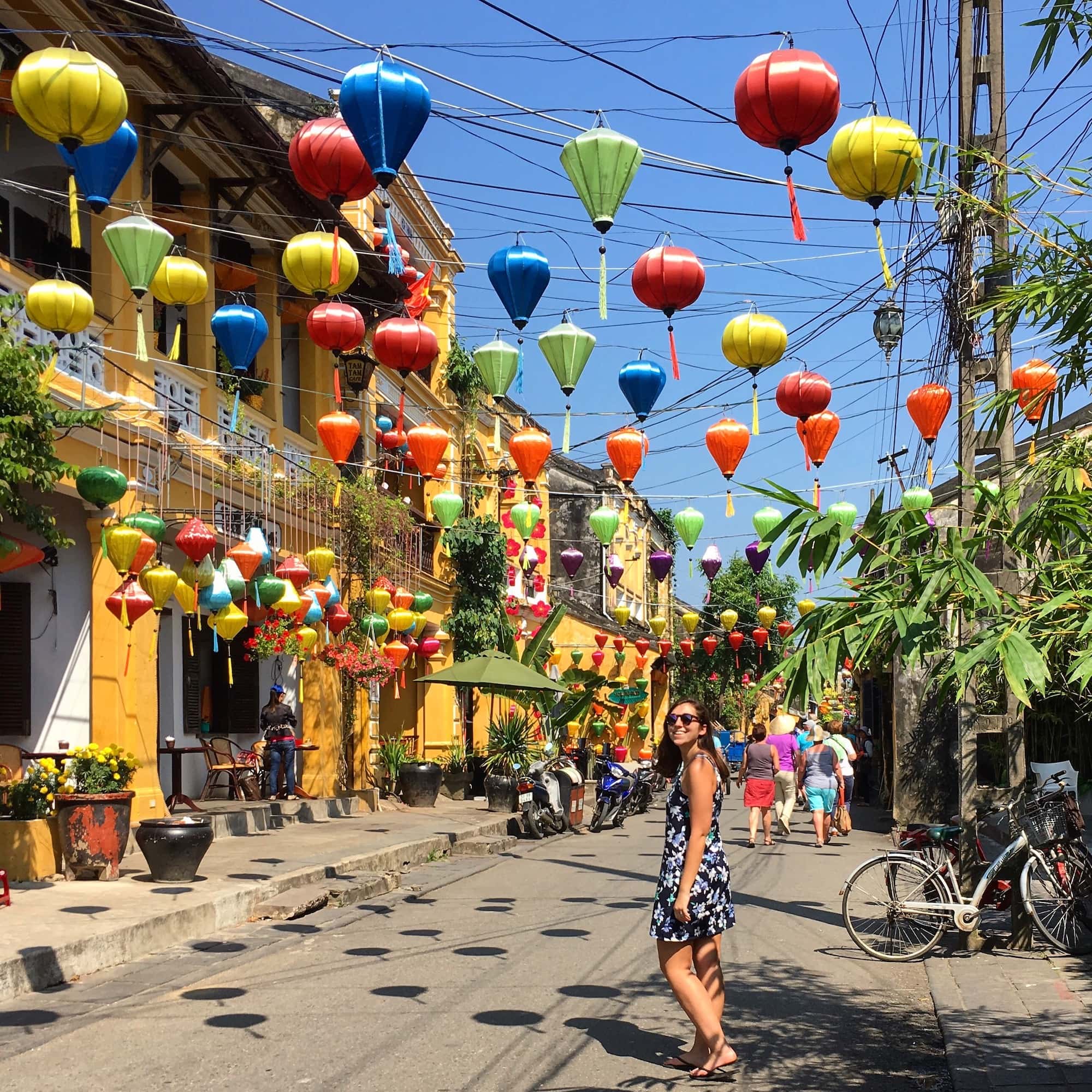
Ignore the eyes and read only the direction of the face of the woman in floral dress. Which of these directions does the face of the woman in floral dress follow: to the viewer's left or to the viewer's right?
to the viewer's left

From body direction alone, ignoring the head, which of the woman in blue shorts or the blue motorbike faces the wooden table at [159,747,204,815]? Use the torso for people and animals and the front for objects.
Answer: the blue motorbike

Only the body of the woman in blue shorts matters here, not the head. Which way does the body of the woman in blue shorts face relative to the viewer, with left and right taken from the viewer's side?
facing away from the viewer

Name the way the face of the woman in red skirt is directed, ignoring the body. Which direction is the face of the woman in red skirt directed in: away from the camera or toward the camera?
away from the camera

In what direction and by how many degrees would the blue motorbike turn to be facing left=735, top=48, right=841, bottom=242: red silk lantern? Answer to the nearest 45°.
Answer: approximately 45° to its left
